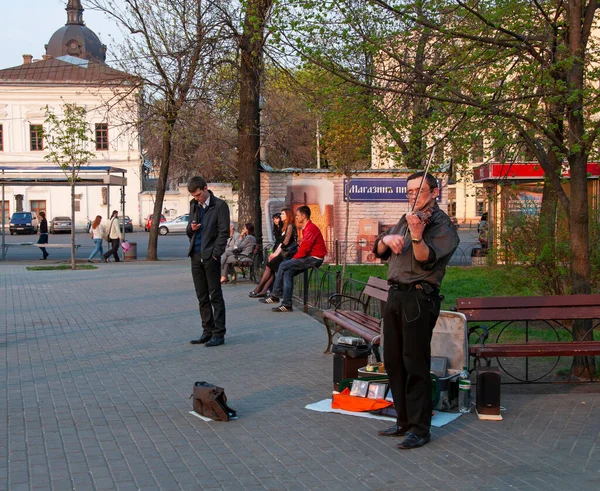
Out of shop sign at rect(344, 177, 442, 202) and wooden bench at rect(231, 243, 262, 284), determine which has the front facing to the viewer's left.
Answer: the wooden bench

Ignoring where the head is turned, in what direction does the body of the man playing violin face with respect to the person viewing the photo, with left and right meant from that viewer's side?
facing the viewer and to the left of the viewer

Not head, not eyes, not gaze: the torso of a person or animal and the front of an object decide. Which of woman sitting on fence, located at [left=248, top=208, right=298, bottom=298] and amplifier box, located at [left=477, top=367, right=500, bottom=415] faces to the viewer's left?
the woman sitting on fence

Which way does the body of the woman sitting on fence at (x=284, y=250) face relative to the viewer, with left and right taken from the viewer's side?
facing to the left of the viewer

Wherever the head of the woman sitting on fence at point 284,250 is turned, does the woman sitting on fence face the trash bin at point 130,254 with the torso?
no

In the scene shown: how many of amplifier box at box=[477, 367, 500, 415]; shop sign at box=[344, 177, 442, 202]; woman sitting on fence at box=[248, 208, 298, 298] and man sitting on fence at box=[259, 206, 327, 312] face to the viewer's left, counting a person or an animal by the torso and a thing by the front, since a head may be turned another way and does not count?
2

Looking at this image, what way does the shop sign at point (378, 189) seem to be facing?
toward the camera

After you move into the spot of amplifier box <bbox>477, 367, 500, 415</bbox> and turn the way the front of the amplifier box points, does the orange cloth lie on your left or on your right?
on your right

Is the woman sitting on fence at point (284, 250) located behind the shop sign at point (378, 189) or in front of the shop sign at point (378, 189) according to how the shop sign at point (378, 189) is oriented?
in front

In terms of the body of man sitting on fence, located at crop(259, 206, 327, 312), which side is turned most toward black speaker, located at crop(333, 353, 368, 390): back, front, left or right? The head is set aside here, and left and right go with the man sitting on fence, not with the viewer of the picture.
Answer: left

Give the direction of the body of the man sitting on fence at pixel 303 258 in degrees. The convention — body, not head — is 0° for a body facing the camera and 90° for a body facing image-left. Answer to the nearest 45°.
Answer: approximately 90°

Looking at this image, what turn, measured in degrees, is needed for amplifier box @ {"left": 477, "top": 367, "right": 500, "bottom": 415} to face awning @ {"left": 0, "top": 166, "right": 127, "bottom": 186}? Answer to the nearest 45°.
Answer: approximately 135° to its right

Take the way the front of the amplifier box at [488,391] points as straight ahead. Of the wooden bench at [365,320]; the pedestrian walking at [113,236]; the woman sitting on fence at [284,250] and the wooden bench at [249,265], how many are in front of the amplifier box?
0

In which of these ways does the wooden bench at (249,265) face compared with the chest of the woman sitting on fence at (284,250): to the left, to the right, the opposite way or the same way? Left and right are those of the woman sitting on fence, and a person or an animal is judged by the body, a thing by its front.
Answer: the same way

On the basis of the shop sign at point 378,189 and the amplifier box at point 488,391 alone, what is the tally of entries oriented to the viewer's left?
0

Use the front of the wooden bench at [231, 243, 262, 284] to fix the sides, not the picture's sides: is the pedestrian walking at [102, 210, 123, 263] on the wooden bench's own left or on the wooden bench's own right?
on the wooden bench's own right

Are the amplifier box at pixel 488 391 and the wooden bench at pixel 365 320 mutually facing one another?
no

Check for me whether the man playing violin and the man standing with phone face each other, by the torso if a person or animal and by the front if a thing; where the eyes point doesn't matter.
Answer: no

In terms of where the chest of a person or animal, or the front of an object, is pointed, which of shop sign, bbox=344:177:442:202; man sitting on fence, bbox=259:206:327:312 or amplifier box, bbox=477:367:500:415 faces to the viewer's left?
the man sitting on fence
